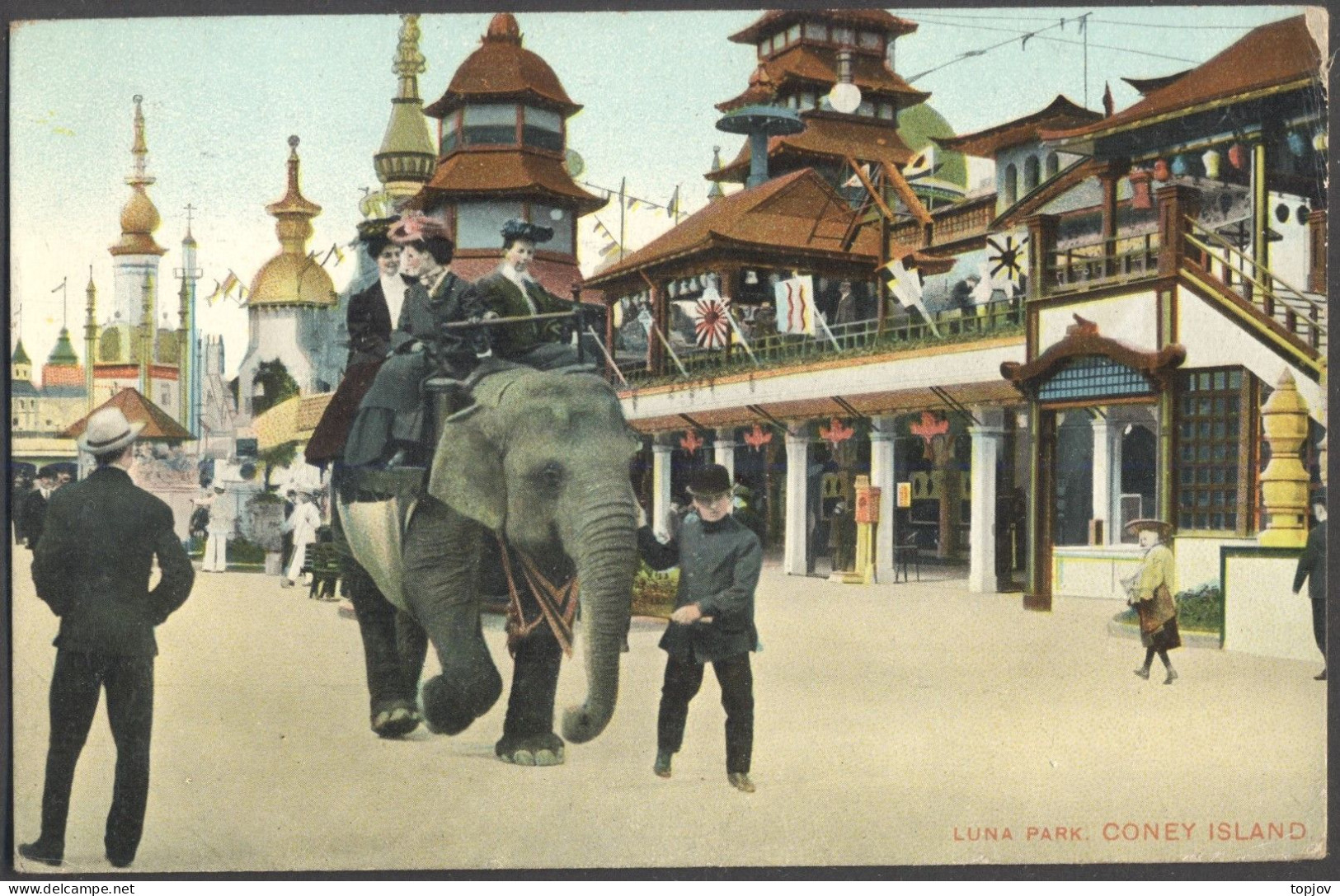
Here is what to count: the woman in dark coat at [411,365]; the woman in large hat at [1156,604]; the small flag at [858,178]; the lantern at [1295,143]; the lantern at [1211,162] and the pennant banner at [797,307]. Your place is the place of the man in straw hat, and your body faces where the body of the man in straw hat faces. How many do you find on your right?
6

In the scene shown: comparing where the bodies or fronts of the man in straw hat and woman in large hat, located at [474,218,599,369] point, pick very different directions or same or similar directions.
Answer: very different directions

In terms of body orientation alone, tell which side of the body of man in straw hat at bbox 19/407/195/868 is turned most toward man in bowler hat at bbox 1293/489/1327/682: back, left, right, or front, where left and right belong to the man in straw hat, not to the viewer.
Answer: right

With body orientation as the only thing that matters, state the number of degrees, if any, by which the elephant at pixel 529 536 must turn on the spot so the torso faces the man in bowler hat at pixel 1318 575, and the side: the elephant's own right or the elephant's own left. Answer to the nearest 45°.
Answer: approximately 45° to the elephant's own left

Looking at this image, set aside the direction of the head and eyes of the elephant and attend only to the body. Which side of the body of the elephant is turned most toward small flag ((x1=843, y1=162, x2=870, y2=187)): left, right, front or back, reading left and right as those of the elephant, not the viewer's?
left

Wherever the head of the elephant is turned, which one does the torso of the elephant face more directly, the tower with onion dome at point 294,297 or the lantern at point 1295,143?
the lantern

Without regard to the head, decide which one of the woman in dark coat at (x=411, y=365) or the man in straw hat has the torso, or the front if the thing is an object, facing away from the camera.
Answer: the man in straw hat

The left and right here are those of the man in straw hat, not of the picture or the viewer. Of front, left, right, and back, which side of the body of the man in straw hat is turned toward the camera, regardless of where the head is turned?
back

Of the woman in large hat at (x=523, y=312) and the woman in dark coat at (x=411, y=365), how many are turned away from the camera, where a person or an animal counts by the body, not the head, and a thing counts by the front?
0
